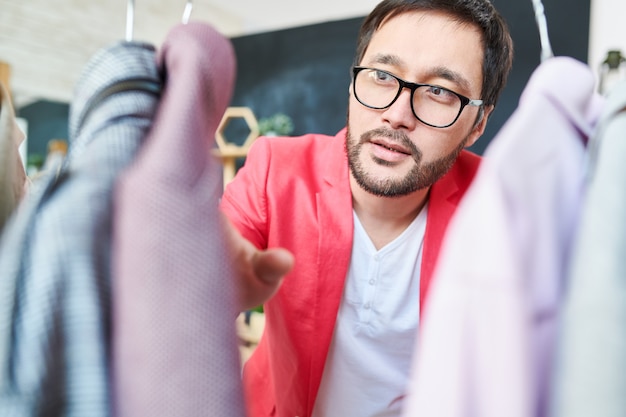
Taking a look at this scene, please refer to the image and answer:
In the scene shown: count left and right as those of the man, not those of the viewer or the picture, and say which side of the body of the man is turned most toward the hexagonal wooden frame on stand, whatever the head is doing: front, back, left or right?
back

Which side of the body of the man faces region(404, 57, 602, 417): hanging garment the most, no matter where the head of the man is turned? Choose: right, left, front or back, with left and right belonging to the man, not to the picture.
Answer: front

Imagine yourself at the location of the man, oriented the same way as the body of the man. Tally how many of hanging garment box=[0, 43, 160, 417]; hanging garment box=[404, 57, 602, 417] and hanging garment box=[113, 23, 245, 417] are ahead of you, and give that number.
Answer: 3

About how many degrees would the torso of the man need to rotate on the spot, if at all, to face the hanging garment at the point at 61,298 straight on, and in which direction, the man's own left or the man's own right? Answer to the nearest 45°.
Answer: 0° — they already face it

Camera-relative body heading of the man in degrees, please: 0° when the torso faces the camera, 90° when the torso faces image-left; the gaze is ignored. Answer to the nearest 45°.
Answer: approximately 0°

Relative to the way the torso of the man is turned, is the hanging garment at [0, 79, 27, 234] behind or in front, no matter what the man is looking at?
in front

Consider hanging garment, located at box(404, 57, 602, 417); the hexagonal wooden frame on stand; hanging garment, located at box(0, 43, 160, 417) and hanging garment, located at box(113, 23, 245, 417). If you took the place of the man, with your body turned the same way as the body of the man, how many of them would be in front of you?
3
